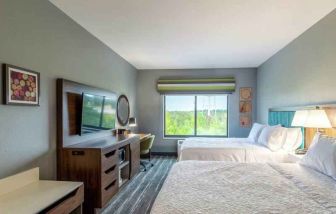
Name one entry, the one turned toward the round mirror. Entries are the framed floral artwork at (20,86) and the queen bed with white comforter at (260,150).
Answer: the queen bed with white comforter

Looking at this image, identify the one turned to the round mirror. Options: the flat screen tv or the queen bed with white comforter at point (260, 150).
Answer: the queen bed with white comforter

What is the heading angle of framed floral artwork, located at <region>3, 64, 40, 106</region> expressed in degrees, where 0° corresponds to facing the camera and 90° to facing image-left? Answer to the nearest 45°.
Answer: approximately 315°

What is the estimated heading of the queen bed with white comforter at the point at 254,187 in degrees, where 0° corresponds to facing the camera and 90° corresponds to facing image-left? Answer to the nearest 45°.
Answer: approximately 90°

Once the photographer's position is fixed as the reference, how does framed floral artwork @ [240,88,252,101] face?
facing the viewer

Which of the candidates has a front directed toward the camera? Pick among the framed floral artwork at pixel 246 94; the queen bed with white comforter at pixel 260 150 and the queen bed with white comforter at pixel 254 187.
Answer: the framed floral artwork

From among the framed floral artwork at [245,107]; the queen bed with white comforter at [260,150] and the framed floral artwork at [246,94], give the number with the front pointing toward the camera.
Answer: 2

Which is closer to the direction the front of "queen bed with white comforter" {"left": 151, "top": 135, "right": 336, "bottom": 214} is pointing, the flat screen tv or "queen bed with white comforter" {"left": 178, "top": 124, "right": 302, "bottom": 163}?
the flat screen tv

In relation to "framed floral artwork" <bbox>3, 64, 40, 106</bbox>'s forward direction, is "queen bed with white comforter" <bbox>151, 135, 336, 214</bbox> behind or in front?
in front

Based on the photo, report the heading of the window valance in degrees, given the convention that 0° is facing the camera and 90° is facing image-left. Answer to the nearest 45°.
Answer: approximately 0°

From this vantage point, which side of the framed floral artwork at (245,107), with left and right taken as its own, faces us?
front

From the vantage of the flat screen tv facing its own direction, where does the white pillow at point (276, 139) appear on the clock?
The white pillow is roughly at 11 o'clock from the flat screen tv.

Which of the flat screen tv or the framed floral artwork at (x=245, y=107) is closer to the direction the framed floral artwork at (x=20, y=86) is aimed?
the framed floral artwork

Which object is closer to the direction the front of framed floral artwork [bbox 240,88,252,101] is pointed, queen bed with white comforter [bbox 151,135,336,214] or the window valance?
the queen bed with white comforter

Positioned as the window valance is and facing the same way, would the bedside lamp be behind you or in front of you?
in front

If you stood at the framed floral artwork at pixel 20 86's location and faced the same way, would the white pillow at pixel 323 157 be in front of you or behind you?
in front

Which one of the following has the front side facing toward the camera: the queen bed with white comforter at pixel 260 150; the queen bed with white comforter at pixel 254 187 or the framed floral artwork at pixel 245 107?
the framed floral artwork
